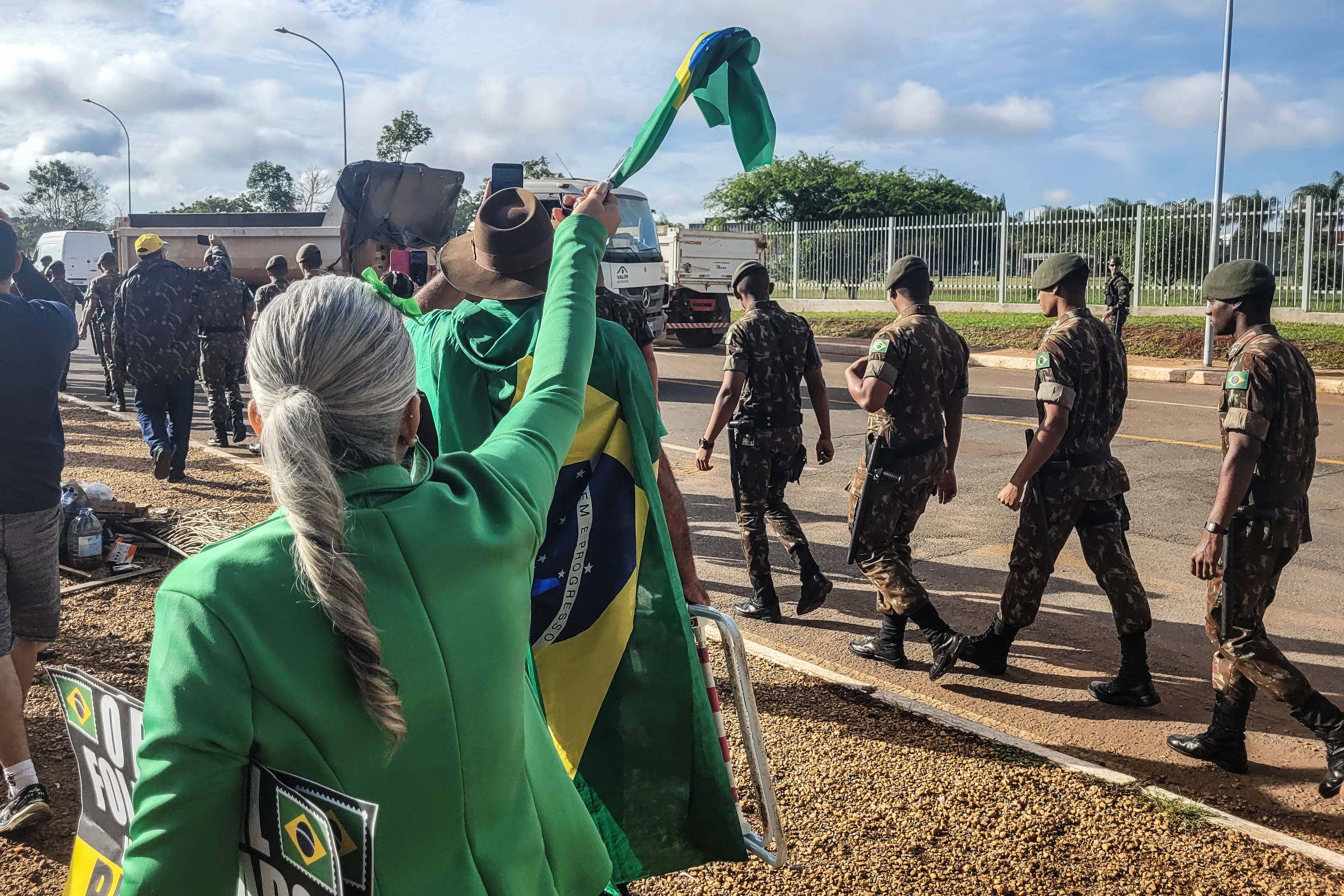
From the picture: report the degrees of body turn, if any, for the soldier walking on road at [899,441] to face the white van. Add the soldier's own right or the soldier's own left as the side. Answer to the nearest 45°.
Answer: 0° — they already face it

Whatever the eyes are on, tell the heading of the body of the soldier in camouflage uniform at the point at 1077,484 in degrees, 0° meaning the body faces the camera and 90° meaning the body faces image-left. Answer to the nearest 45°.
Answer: approximately 135°

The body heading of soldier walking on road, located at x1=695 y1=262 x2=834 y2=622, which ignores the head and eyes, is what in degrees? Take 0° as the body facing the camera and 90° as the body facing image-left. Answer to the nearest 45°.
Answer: approximately 135°

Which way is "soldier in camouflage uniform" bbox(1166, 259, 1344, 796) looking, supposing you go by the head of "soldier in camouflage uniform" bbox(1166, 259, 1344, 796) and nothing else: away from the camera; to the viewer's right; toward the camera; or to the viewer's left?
to the viewer's left

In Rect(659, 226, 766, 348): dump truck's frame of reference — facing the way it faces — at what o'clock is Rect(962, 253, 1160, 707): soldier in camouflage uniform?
The soldier in camouflage uniform is roughly at 6 o'clock from the dump truck.

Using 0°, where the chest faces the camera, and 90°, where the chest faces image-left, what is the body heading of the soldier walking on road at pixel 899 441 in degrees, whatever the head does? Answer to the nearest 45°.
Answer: approximately 135°

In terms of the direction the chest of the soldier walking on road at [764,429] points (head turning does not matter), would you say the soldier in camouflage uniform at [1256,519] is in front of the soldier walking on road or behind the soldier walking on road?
behind

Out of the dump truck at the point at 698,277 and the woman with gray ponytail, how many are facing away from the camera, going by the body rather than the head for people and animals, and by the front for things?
2

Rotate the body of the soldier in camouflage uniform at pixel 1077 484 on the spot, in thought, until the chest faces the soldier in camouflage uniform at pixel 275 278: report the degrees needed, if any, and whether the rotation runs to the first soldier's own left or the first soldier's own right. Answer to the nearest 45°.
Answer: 0° — they already face them

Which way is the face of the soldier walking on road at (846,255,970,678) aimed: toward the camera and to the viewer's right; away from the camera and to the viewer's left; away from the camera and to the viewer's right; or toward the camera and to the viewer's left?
away from the camera and to the viewer's left

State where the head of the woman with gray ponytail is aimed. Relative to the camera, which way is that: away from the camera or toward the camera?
away from the camera

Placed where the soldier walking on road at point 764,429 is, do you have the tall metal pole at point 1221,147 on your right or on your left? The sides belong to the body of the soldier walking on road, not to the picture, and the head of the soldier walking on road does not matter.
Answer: on your right

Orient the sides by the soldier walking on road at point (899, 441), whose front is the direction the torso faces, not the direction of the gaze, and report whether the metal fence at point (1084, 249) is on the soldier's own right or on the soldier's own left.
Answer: on the soldier's own right
